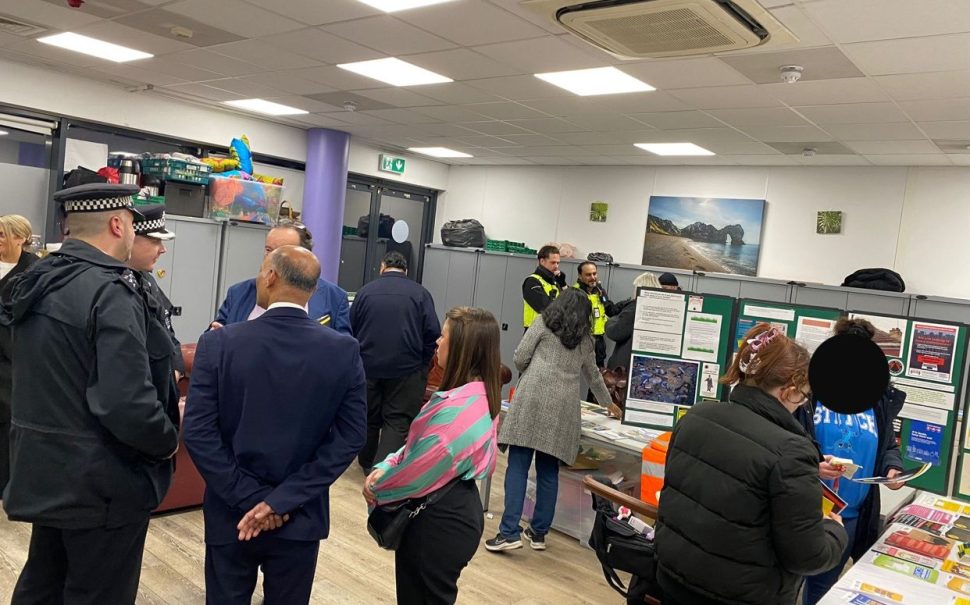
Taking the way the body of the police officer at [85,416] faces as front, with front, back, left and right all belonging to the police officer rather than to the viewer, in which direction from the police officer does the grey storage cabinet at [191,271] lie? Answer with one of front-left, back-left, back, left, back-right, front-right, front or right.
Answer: front-left

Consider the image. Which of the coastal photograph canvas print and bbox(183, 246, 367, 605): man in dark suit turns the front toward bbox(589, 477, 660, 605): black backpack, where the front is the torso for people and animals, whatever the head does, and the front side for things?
the coastal photograph canvas print

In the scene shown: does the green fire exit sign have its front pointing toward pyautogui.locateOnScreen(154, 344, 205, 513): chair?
no

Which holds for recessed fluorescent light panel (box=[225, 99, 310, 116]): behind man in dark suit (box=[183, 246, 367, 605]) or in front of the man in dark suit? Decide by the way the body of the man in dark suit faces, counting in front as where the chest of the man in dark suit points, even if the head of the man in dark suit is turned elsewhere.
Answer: in front

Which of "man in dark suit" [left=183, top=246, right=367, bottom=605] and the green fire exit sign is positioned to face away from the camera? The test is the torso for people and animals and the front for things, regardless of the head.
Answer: the man in dark suit

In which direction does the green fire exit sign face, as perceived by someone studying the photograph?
facing the viewer and to the right of the viewer

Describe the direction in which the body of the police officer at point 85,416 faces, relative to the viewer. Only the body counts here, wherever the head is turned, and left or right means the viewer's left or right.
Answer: facing away from the viewer and to the right of the viewer

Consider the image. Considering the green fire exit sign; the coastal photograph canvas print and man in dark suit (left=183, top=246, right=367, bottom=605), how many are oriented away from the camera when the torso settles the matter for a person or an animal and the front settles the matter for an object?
1

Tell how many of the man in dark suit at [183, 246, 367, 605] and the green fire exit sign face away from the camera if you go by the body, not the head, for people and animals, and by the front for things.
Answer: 1

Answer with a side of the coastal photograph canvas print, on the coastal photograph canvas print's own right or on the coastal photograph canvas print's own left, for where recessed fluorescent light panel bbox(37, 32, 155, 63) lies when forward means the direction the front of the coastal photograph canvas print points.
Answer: on the coastal photograph canvas print's own right

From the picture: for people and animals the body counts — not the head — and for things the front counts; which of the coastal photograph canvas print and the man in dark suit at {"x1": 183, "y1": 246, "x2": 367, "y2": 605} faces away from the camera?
the man in dark suit

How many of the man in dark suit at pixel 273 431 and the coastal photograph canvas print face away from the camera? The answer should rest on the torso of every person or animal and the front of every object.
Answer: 1

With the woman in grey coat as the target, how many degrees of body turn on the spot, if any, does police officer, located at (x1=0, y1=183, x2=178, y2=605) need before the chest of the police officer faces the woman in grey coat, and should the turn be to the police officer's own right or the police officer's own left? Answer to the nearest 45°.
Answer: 0° — they already face them

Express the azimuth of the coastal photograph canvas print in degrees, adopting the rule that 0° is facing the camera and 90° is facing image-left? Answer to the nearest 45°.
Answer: approximately 0°

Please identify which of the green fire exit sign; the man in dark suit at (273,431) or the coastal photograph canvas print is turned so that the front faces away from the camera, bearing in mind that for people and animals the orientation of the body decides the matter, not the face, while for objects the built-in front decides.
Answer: the man in dark suit

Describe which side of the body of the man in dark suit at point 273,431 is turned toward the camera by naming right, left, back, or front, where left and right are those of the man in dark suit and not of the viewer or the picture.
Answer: back

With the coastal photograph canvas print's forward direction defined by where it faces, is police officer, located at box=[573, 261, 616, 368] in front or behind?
in front

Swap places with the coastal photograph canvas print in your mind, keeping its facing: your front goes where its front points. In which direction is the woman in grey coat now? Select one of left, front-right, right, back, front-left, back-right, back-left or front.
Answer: front
